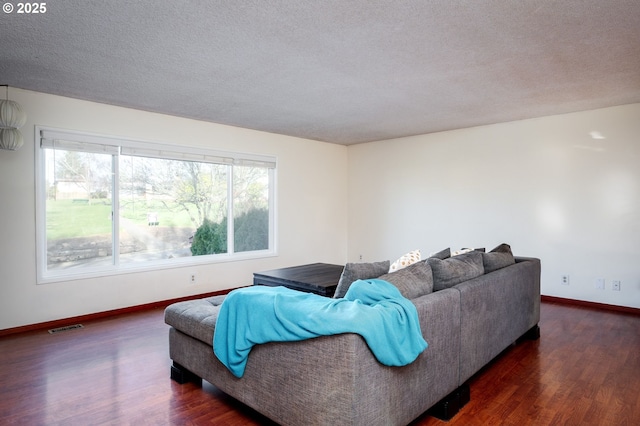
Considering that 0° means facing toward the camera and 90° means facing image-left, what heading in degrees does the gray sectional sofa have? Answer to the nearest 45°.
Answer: approximately 135°

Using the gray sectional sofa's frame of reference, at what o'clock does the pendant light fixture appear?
The pendant light fixture is roughly at 11 o'clock from the gray sectional sofa.

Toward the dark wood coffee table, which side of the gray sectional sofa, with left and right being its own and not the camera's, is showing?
front

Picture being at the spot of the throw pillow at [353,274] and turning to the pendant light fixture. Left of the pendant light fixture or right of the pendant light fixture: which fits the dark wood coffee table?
right

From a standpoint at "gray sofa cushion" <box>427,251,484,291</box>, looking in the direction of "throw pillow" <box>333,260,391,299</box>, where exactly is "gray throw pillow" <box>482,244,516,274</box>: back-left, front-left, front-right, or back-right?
back-right

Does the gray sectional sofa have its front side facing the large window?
yes

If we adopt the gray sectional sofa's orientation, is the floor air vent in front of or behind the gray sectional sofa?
in front
